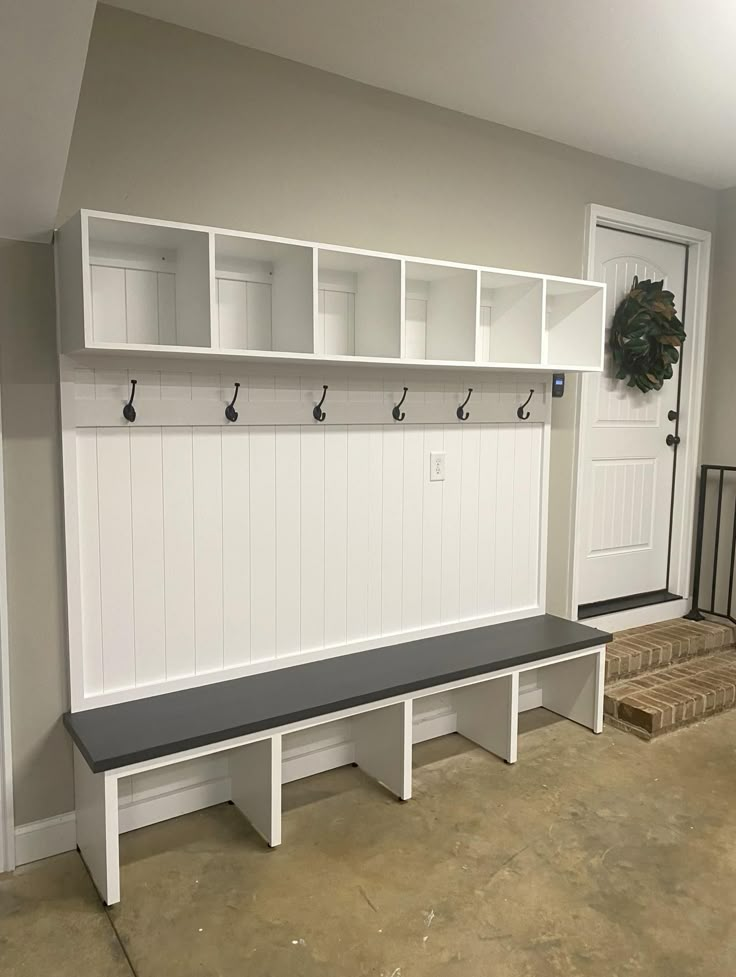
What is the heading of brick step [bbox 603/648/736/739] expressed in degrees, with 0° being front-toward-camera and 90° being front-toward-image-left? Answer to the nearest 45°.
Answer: approximately 315°

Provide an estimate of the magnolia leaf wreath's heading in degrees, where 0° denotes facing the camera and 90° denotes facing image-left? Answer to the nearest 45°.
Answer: approximately 315°

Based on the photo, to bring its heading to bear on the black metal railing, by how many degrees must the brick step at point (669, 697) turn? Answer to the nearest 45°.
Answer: approximately 135° to its left

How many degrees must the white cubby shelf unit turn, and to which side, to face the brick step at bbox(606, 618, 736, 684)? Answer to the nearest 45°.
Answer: approximately 90° to its left

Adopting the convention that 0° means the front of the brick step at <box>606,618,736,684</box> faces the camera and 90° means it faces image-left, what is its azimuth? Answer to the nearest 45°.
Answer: approximately 315°
